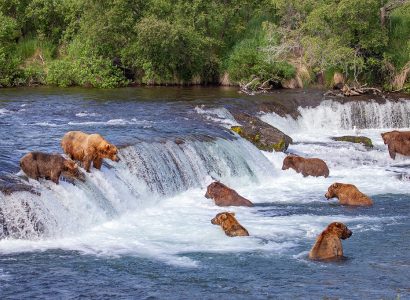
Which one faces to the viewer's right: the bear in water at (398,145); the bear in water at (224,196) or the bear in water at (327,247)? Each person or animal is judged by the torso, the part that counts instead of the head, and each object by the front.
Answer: the bear in water at (327,247)

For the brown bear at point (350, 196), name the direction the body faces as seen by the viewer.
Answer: to the viewer's left

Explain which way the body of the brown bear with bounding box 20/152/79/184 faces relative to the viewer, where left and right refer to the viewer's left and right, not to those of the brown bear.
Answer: facing to the right of the viewer

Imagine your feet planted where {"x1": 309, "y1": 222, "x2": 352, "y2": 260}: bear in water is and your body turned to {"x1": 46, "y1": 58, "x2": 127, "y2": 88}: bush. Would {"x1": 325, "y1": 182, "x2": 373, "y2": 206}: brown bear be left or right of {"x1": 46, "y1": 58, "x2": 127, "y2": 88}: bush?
right

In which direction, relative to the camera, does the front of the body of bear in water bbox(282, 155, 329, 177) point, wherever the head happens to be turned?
to the viewer's left

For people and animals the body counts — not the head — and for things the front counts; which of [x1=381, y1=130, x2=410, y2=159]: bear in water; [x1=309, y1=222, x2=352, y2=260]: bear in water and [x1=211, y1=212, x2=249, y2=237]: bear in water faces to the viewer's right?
[x1=309, y1=222, x2=352, y2=260]: bear in water

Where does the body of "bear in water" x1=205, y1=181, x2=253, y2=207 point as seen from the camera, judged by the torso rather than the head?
to the viewer's left

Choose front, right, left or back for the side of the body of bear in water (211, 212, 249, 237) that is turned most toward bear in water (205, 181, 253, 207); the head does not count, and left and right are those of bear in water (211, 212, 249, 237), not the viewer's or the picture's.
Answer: right

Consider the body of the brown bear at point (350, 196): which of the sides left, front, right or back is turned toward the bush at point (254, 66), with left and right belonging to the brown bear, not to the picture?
right

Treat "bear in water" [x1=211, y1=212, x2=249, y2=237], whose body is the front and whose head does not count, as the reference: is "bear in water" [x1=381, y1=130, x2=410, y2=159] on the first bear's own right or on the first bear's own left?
on the first bear's own right

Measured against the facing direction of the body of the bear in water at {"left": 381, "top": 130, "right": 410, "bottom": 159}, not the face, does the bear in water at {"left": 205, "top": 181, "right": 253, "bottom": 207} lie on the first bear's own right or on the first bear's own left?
on the first bear's own left

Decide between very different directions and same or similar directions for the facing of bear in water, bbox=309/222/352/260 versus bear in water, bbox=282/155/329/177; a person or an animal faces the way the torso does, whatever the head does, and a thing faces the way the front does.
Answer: very different directions

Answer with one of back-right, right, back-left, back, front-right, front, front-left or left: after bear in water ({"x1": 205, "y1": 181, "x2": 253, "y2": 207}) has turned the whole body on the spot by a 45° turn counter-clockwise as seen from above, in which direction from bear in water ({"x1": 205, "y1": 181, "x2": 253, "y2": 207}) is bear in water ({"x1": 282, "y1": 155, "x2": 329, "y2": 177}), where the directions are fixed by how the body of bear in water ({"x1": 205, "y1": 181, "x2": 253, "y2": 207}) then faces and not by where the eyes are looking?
back
